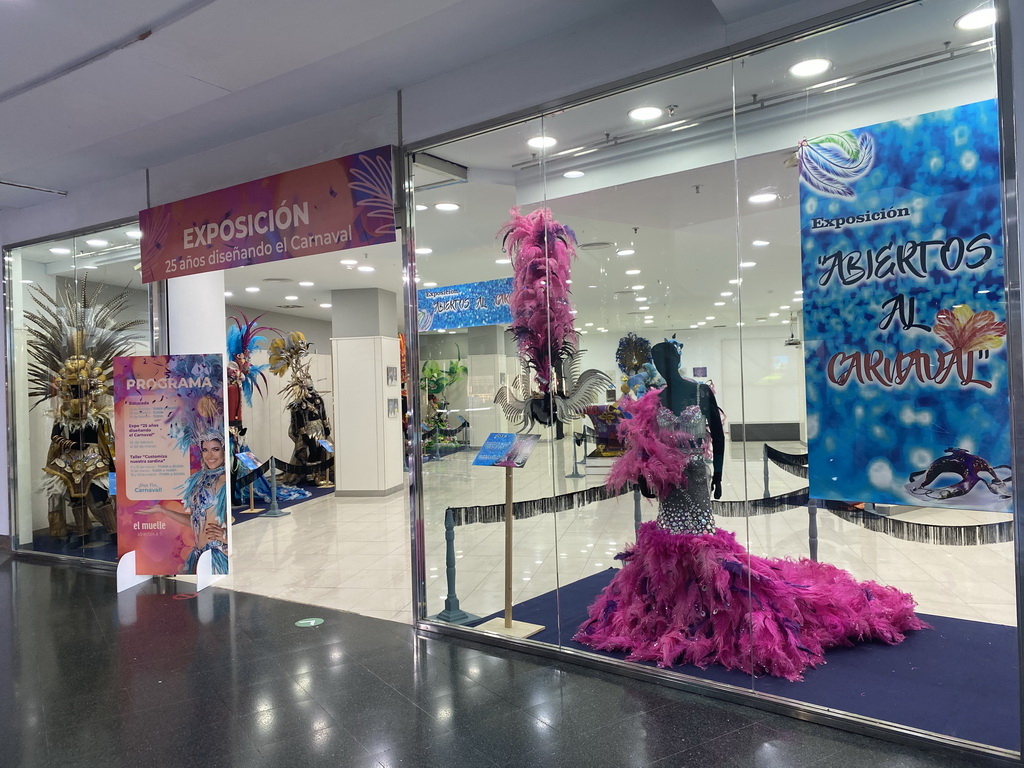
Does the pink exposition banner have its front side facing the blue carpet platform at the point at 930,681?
no

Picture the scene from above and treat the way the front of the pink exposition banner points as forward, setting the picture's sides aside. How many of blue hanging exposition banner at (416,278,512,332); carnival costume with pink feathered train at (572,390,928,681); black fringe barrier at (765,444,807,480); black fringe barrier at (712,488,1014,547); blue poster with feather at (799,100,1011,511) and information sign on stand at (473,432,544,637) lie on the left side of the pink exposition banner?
6

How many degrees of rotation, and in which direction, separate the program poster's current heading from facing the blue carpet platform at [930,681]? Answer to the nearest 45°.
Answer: approximately 45° to its left

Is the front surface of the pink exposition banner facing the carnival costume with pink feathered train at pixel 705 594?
no

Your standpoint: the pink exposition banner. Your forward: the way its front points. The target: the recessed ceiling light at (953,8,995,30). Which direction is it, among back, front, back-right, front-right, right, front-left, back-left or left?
left

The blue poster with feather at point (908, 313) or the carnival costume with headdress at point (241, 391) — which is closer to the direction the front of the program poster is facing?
the blue poster with feather

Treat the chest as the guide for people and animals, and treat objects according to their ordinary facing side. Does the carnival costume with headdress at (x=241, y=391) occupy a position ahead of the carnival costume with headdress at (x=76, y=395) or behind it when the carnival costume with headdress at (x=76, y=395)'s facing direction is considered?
behind

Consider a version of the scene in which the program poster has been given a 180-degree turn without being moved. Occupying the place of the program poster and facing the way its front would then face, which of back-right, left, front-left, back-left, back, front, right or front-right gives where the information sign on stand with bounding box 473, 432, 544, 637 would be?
back-right

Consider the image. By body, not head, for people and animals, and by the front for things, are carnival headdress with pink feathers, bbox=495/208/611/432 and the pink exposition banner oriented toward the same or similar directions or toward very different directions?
same or similar directions

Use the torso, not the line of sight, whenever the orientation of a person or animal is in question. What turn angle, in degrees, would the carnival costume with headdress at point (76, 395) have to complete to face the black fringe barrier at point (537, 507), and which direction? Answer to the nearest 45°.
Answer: approximately 45° to its left

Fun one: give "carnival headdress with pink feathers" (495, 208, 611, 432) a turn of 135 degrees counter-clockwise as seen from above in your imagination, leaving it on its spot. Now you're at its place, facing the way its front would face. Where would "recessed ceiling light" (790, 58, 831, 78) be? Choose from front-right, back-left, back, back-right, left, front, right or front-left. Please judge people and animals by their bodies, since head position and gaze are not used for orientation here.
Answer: right

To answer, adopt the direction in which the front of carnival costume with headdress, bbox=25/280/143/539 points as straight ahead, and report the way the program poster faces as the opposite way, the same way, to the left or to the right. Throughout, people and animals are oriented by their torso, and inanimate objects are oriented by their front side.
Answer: the same way

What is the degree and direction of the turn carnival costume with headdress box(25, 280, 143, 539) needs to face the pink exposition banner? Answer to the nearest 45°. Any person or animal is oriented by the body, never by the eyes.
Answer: approximately 45° to its left

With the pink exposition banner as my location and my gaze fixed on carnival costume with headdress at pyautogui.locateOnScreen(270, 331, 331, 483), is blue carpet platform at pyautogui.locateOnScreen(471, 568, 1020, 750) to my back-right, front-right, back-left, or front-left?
back-right

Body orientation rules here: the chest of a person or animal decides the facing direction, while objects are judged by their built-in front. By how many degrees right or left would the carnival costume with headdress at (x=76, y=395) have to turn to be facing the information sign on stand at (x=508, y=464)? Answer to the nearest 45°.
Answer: approximately 45° to its left

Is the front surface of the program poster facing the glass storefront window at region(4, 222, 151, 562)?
no

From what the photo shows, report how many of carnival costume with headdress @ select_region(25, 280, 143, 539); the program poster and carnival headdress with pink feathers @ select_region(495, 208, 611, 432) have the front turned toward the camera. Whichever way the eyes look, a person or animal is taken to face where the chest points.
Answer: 3

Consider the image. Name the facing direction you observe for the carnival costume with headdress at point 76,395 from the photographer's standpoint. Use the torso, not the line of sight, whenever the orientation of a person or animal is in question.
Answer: facing the viewer

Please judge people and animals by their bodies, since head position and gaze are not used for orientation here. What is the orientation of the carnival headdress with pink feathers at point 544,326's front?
toward the camera
